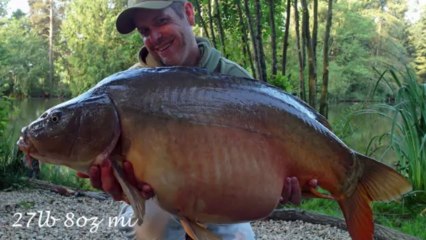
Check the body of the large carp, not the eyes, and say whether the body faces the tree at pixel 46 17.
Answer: no

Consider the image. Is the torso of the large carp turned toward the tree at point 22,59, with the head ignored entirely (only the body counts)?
no

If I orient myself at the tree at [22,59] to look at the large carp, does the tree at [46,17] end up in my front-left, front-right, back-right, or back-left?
back-left

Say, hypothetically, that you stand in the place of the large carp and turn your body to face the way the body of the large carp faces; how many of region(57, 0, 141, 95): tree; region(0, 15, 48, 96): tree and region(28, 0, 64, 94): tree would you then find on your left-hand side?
0

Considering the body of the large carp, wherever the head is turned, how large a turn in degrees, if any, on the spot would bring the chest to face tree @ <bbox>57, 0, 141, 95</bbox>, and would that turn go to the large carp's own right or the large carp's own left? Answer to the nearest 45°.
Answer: approximately 90° to the large carp's own right

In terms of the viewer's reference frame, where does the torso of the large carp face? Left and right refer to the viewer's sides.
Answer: facing to the left of the viewer
